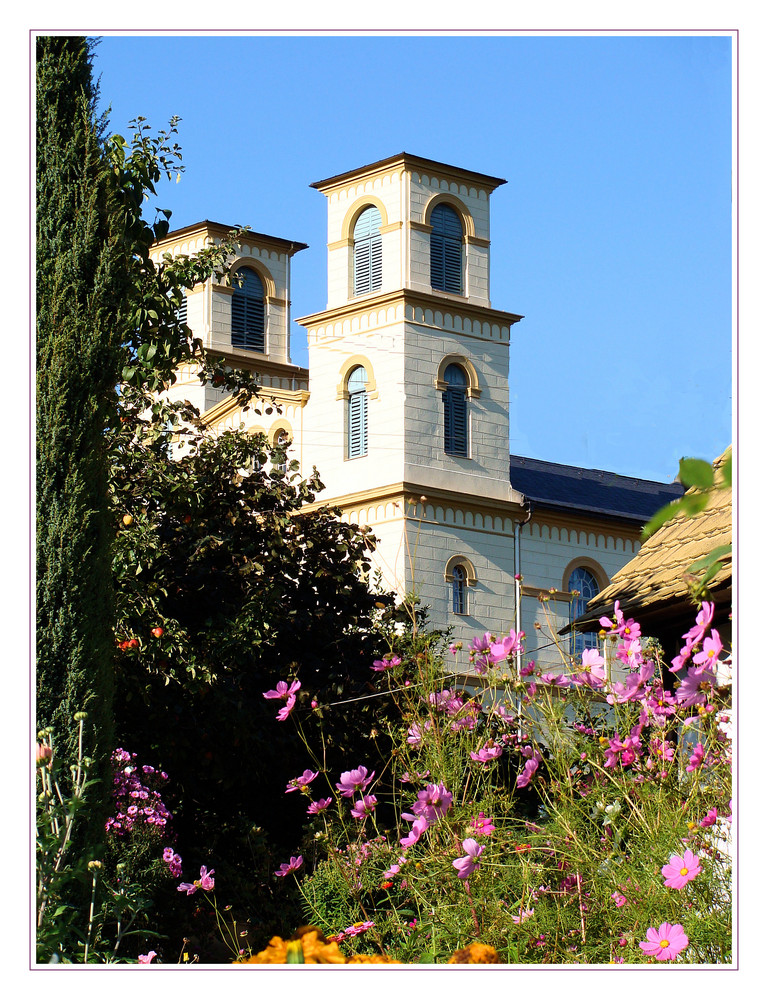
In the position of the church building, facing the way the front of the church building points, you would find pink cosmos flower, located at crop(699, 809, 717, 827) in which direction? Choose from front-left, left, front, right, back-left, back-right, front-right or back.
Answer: front-left

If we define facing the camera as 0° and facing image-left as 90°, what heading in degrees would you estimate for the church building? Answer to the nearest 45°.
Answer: approximately 45°

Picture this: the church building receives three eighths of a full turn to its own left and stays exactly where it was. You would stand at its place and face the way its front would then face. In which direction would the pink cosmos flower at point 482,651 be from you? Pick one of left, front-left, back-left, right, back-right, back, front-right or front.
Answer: right

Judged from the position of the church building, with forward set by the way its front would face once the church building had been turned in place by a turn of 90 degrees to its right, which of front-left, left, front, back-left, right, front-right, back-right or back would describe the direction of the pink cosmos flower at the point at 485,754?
back-left

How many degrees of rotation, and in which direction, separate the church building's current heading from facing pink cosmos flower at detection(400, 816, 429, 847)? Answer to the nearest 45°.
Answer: approximately 45° to its left

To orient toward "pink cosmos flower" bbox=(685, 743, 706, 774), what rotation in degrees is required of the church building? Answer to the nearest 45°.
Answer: approximately 45° to its left

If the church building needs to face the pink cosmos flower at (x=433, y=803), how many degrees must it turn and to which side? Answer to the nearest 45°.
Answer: approximately 45° to its left

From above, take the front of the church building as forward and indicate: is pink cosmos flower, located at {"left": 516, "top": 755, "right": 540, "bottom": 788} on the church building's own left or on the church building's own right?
on the church building's own left

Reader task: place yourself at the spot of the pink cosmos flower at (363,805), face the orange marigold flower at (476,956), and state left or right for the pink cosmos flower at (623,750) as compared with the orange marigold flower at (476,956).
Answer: left

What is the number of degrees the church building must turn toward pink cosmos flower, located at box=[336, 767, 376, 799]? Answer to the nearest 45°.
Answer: approximately 45° to its left
